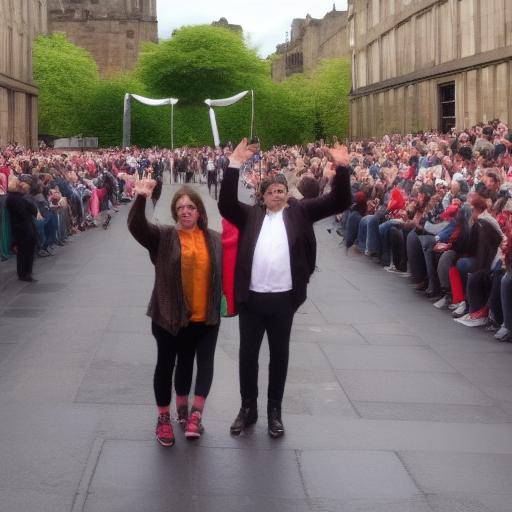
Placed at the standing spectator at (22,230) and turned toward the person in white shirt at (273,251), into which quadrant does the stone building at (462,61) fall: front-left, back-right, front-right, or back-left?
back-left

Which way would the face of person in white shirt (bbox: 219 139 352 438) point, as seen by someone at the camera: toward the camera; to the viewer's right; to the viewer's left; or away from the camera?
toward the camera

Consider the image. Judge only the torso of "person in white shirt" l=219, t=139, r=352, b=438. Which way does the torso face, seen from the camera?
toward the camera

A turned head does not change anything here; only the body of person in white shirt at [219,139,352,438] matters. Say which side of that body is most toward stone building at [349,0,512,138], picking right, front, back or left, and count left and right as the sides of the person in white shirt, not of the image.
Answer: back

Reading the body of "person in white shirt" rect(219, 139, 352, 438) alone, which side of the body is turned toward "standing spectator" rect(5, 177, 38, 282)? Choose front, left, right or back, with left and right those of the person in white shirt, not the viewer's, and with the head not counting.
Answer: back

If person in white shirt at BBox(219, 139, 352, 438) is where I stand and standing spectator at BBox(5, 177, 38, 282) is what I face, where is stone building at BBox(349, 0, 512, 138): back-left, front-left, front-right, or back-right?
front-right
